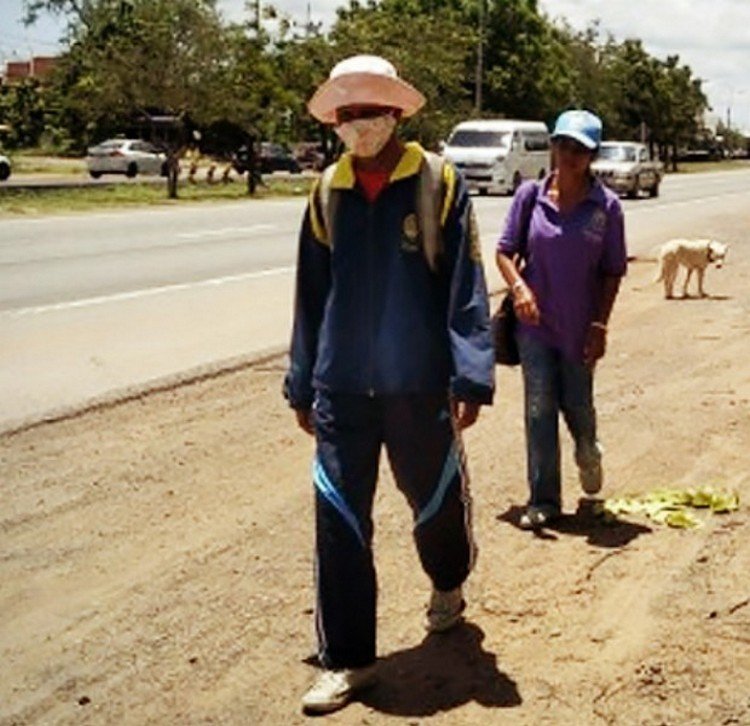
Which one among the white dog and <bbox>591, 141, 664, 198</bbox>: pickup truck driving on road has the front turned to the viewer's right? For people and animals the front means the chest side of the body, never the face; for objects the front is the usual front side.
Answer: the white dog

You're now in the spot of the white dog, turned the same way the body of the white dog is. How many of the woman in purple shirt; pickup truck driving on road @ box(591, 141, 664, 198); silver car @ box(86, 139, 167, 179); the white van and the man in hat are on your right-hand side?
2

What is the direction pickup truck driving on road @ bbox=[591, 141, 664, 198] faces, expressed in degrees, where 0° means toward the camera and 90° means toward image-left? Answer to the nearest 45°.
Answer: approximately 45°

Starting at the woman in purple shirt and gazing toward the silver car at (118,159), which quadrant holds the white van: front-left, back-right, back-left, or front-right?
front-right

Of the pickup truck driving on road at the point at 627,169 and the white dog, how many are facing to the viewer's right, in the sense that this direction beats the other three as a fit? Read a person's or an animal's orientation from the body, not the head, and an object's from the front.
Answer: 1

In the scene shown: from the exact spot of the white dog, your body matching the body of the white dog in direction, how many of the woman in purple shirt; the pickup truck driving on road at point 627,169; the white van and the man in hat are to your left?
2

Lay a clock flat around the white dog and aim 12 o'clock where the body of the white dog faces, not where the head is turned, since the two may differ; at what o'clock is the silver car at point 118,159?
The silver car is roughly at 8 o'clock from the white dog.

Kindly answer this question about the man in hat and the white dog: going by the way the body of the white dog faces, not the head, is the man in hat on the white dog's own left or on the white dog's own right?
on the white dog's own right

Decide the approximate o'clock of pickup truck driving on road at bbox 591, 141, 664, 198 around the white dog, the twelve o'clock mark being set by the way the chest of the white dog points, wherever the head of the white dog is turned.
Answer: The pickup truck driving on road is roughly at 9 o'clock from the white dog.

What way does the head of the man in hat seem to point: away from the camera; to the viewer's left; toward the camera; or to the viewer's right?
toward the camera

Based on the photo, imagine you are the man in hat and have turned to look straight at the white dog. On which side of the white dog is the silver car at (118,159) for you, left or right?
left

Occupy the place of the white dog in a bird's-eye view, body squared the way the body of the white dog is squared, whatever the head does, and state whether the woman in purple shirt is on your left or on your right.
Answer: on your right

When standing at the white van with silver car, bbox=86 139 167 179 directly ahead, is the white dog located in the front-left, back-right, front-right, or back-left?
back-left

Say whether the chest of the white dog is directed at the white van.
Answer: no

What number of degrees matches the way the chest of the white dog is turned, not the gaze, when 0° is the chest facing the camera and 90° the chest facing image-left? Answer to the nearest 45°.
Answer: approximately 270°
